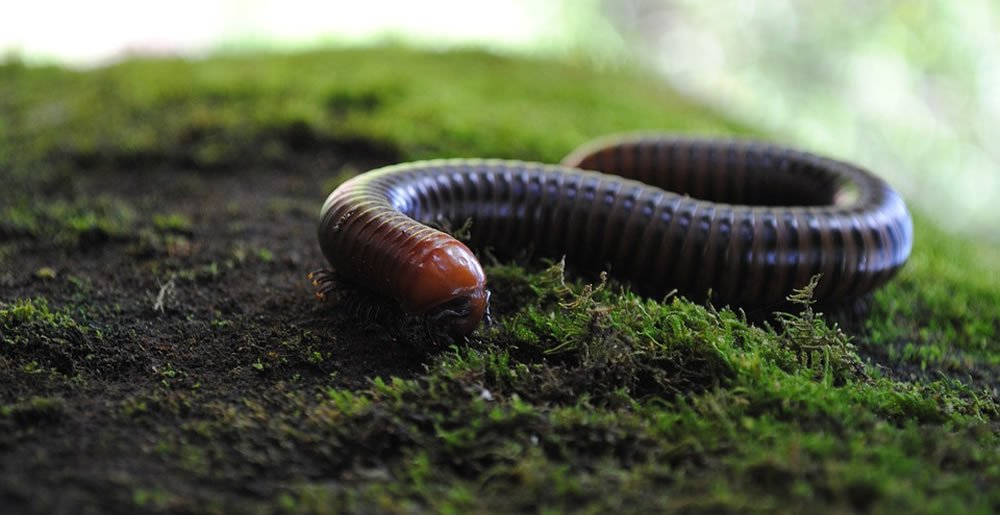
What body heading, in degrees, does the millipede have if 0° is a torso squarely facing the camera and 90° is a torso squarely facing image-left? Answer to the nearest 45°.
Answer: approximately 315°

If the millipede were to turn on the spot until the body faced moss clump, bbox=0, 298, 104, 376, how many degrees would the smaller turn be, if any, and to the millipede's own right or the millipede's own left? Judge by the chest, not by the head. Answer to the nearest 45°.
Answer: approximately 90° to the millipede's own right

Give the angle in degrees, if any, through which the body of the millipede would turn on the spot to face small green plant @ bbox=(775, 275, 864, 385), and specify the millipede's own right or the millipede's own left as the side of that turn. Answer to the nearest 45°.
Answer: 0° — it already faces it

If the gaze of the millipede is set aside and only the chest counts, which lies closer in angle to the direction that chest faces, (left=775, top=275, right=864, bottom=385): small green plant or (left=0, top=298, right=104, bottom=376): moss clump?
the small green plant
